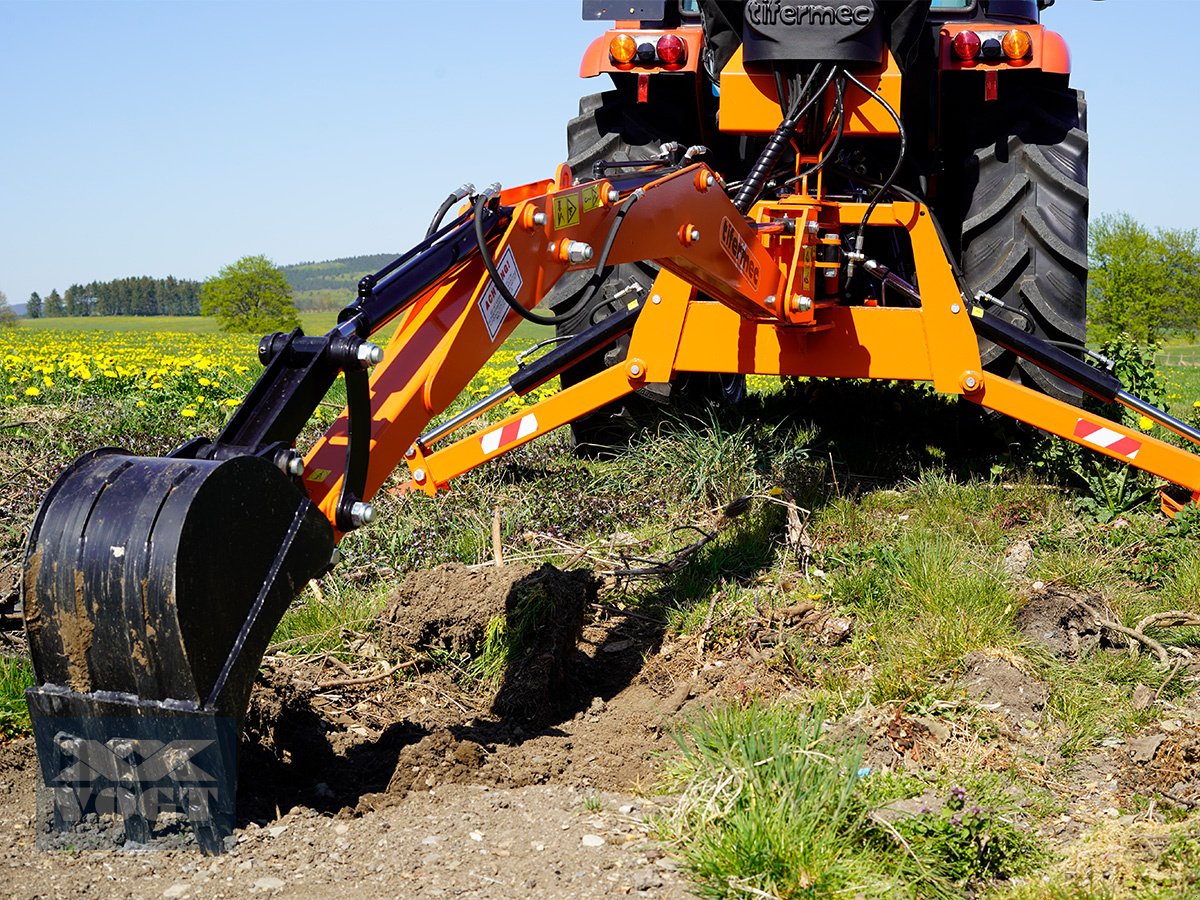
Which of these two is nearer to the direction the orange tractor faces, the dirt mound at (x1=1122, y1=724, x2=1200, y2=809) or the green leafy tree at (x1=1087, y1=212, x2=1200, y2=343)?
the green leafy tree

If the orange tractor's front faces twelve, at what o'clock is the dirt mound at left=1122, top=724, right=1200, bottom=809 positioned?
The dirt mound is roughly at 5 o'clock from the orange tractor.

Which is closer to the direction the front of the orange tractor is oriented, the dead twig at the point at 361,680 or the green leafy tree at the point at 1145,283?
the green leafy tree

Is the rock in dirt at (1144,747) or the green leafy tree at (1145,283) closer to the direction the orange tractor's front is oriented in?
the green leafy tree

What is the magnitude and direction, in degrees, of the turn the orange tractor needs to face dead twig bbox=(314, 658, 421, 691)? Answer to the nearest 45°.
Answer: approximately 135° to its left

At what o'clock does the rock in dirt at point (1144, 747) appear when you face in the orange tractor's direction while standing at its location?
The rock in dirt is roughly at 5 o'clock from the orange tractor.

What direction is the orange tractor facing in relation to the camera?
away from the camera
